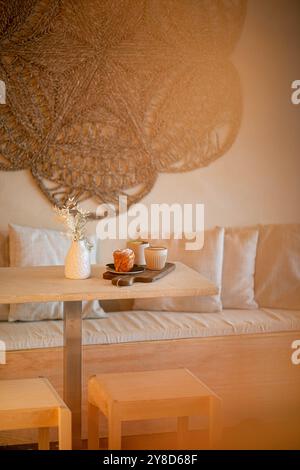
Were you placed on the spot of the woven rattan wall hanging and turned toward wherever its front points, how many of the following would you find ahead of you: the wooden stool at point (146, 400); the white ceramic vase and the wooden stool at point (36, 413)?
3

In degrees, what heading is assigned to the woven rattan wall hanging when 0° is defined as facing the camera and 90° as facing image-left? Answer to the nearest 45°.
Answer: approximately 0°

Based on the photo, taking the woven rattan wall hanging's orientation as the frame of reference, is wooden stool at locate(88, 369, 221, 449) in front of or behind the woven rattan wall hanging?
in front

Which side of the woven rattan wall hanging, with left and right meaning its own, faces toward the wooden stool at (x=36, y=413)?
front

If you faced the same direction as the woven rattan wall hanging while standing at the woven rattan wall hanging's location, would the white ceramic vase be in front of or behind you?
in front

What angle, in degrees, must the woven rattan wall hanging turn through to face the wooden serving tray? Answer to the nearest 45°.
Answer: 0° — it already faces it

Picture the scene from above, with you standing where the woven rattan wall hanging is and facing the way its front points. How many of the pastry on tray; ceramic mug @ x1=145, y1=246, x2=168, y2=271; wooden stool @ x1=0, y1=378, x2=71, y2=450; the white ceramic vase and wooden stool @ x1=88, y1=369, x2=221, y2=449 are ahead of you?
5

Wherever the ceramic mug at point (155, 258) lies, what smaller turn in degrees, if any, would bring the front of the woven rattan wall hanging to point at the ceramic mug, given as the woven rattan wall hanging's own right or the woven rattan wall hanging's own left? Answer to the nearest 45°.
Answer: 0° — it already faces it

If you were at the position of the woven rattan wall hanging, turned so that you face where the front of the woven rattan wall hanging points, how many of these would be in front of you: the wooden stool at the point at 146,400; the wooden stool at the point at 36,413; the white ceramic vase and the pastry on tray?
4
